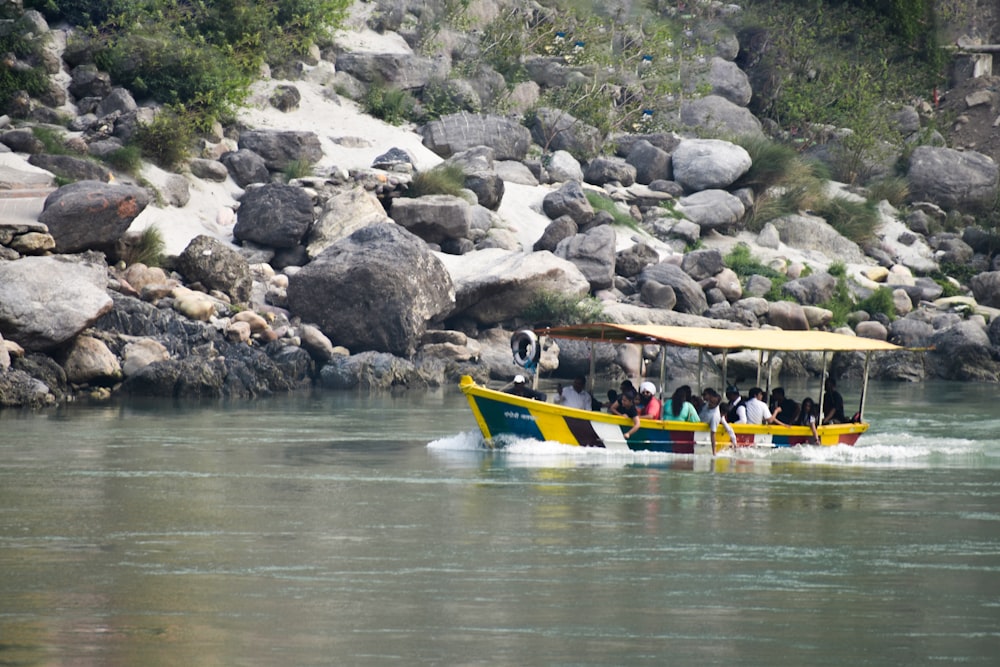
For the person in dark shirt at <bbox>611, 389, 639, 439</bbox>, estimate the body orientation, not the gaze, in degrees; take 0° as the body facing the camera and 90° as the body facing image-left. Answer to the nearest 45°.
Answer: approximately 45°

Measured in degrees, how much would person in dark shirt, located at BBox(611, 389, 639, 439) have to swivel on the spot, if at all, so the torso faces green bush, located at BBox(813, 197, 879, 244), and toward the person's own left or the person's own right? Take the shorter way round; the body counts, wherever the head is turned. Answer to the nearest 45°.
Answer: approximately 135° to the person's own right

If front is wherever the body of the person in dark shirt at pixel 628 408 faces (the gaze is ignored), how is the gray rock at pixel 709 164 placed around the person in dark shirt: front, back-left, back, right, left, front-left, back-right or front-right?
back-right

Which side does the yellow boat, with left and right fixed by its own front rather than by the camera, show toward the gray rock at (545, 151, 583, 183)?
right

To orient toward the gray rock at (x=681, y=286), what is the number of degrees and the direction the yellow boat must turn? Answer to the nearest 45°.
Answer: approximately 90° to its right

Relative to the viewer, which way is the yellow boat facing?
to the viewer's left

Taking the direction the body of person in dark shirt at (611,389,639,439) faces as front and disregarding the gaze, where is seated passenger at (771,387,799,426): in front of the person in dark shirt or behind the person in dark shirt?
behind

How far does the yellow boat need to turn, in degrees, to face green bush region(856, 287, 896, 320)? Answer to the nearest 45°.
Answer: approximately 90° to its right

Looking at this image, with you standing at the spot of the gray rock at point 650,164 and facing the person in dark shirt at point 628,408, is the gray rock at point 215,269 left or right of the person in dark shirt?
right

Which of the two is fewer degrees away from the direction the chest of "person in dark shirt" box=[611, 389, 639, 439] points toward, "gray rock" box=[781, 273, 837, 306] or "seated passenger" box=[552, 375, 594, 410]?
the seated passenger
